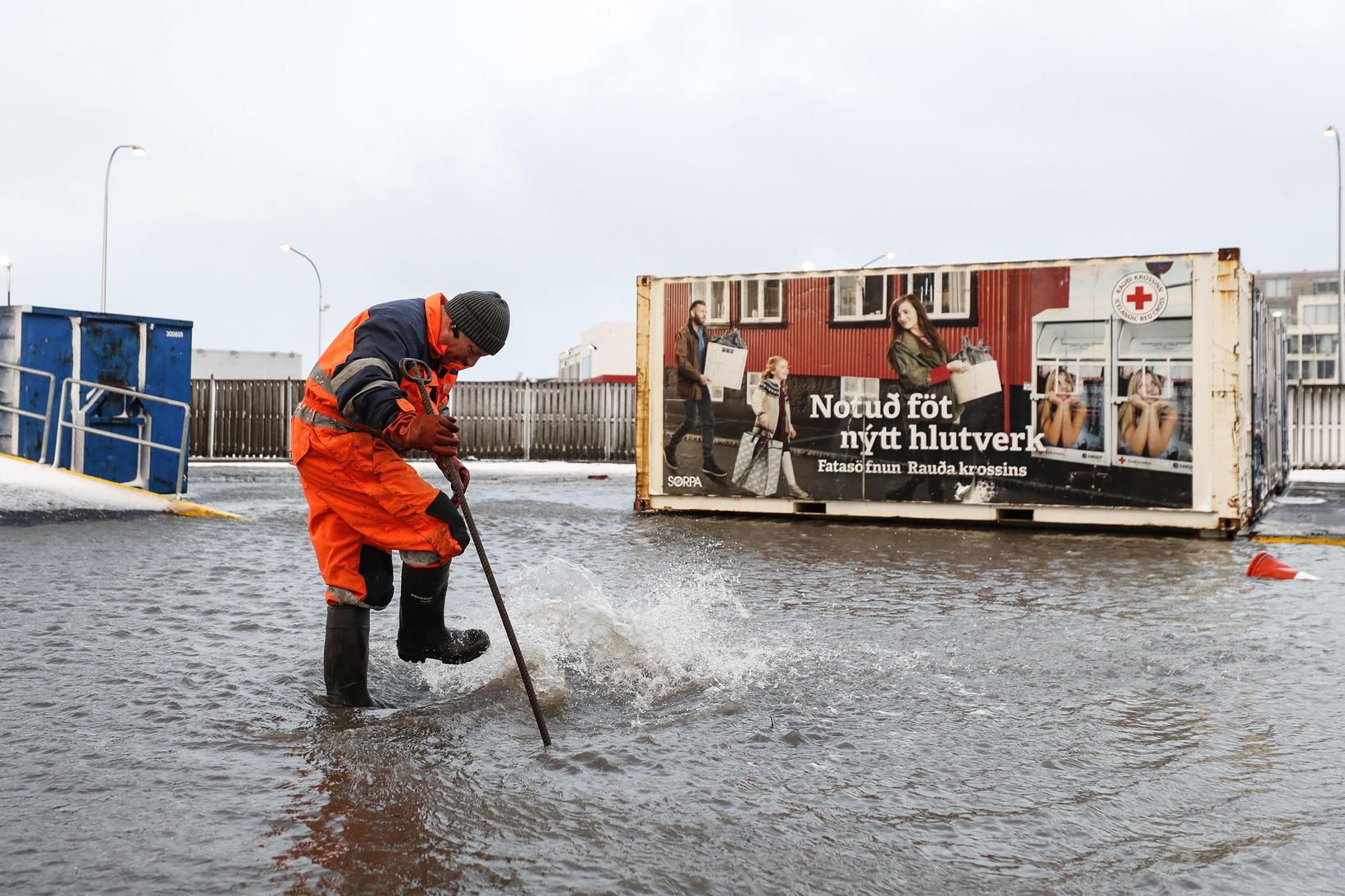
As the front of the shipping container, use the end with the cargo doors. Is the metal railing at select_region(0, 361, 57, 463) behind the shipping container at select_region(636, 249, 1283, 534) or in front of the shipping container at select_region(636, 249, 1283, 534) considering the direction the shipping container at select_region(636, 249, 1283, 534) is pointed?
behind

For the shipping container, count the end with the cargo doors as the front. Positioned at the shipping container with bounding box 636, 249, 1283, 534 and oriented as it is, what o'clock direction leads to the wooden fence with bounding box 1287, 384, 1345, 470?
The wooden fence is roughly at 10 o'clock from the shipping container.

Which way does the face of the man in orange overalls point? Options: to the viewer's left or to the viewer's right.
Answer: to the viewer's right

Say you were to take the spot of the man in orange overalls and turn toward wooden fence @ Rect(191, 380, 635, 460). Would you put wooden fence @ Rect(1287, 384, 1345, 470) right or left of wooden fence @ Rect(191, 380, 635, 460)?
right

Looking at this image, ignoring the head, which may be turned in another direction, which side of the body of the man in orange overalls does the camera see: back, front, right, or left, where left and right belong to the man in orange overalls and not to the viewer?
right

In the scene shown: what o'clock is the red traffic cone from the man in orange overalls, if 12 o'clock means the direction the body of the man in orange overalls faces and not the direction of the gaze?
The red traffic cone is roughly at 11 o'clock from the man in orange overalls.

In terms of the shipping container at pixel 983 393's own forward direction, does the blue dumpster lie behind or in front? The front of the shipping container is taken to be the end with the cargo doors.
behind
